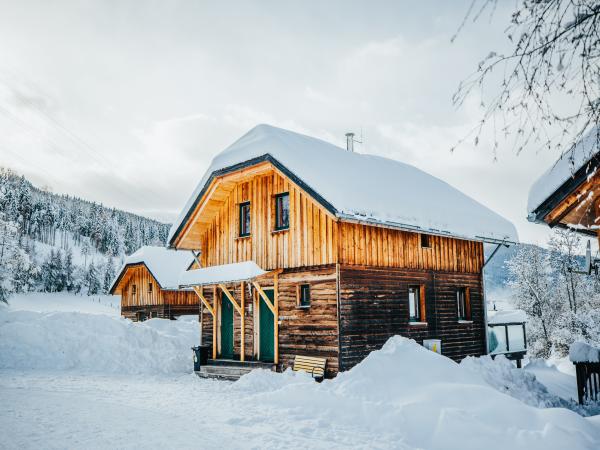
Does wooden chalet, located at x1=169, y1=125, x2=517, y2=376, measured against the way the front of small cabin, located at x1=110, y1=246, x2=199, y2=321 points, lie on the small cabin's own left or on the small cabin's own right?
on the small cabin's own left

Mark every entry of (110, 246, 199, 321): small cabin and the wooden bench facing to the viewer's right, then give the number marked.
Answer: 0

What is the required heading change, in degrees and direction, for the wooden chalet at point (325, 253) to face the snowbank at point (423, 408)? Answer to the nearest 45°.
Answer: approximately 45° to its left

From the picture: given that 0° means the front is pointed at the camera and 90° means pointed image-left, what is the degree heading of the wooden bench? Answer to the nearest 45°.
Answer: approximately 45°

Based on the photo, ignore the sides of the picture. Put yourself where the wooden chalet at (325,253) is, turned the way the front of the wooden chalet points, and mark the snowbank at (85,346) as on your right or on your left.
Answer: on your right

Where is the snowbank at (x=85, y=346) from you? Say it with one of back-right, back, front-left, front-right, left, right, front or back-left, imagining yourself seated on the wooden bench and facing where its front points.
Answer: right

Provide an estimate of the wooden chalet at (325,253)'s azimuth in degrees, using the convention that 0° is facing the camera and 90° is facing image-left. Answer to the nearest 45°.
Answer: approximately 45°

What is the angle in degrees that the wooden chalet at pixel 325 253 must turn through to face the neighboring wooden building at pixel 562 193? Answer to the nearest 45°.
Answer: approximately 90° to its left

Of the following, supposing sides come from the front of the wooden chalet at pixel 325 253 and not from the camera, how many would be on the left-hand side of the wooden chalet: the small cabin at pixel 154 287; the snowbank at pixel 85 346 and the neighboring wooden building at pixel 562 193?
1

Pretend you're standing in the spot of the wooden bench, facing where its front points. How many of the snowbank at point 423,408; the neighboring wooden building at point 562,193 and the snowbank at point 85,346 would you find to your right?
1

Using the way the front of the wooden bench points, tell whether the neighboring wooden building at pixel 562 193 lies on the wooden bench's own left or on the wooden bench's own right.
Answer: on the wooden bench's own left
